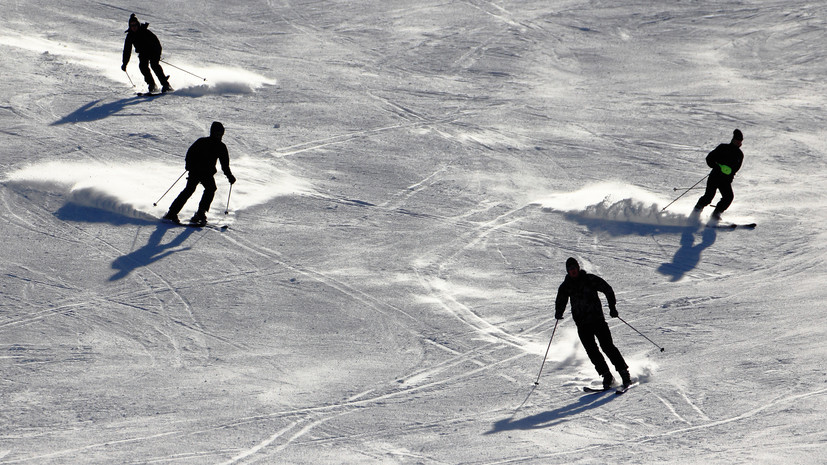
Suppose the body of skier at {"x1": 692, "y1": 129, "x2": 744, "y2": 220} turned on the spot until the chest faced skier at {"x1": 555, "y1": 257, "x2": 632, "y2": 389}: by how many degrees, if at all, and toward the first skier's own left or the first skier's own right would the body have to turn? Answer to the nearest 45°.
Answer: approximately 45° to the first skier's own right

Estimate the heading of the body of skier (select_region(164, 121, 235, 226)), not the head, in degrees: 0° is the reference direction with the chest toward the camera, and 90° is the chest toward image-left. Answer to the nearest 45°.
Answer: approximately 315°

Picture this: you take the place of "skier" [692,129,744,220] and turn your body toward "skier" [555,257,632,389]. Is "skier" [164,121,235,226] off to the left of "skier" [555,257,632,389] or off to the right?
right

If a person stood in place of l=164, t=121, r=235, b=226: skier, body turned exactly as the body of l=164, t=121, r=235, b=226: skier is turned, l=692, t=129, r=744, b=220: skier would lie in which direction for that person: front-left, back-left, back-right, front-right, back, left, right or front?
front-left

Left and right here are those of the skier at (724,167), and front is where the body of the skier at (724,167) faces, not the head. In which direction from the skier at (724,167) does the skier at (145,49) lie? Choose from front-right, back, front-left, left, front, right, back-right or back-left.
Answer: back-right

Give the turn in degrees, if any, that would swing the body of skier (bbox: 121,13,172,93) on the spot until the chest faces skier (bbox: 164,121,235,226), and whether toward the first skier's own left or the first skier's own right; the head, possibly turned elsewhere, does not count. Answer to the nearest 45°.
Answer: approximately 45° to the first skier's own left

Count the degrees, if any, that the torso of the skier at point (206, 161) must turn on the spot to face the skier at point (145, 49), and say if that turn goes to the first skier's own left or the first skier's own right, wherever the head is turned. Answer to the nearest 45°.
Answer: approximately 135° to the first skier's own left

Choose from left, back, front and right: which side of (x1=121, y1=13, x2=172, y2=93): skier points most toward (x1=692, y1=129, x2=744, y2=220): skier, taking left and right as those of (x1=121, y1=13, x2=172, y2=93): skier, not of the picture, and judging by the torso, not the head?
left

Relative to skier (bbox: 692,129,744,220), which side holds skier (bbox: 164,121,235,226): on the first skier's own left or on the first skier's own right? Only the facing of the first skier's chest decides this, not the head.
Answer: on the first skier's own right
